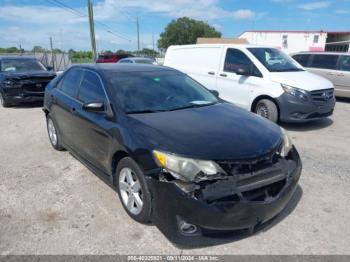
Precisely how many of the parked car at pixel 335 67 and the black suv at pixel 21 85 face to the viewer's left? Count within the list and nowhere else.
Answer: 0

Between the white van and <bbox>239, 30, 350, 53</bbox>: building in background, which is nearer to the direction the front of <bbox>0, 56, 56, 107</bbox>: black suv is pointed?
the white van

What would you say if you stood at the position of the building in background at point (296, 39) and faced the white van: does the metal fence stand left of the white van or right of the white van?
right

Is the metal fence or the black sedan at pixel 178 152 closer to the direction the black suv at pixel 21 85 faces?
the black sedan

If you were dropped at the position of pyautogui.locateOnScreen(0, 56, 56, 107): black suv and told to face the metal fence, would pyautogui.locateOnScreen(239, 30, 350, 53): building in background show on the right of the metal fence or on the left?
right

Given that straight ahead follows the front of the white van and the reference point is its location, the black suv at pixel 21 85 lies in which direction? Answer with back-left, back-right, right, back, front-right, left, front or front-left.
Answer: back-right

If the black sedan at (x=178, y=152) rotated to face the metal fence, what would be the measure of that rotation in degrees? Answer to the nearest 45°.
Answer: approximately 180°

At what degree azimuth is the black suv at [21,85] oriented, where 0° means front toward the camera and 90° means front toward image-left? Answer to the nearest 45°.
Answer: approximately 315°

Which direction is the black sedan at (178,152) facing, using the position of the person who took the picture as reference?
facing the viewer and to the right of the viewer

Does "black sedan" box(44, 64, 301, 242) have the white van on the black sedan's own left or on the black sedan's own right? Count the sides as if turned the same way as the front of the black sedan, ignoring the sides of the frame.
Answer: on the black sedan's own left
